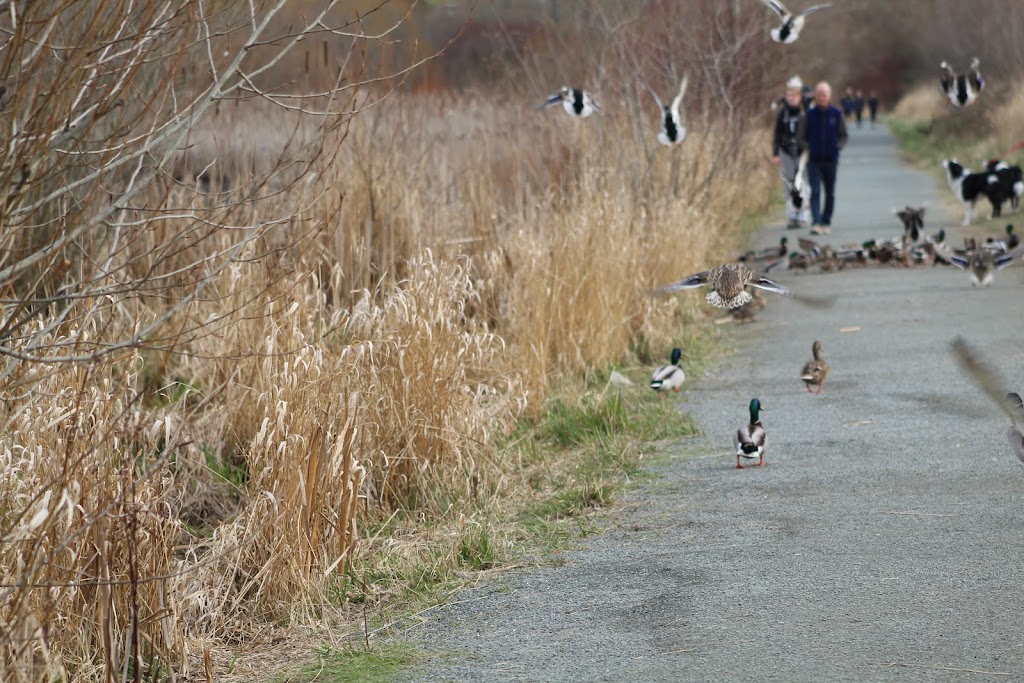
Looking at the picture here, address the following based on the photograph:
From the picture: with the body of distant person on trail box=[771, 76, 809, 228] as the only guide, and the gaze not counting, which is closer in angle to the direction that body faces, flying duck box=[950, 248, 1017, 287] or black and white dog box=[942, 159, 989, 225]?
the flying duck

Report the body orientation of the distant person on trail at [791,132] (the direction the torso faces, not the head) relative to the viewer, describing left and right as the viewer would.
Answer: facing the viewer

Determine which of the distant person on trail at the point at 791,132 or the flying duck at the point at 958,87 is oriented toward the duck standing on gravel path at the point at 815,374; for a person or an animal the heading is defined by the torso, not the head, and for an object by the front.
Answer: the distant person on trail

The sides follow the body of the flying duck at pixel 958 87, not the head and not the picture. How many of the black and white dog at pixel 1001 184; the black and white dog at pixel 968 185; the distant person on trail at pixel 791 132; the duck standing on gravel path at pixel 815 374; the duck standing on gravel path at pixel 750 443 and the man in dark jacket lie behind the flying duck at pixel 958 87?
2

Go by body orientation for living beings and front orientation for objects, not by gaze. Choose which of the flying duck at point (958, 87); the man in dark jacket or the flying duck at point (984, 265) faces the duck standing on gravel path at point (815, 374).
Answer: the man in dark jacket

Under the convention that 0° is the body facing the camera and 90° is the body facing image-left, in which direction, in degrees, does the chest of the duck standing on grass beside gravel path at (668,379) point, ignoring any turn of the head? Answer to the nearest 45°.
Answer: approximately 225°
